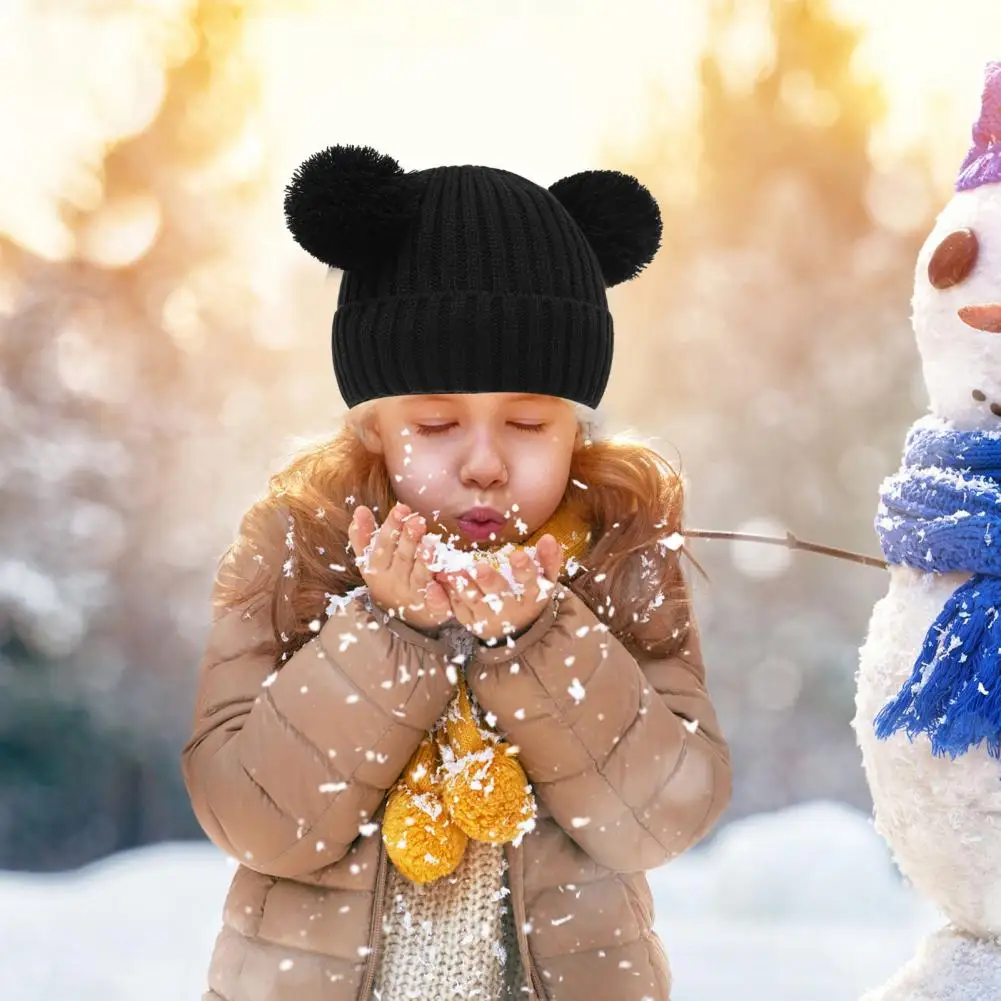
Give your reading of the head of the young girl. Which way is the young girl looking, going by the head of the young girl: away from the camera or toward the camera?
toward the camera

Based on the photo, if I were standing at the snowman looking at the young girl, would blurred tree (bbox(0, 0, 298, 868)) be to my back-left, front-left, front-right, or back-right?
front-right

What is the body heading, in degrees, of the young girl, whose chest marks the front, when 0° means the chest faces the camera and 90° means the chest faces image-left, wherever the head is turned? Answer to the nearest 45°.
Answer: approximately 0°

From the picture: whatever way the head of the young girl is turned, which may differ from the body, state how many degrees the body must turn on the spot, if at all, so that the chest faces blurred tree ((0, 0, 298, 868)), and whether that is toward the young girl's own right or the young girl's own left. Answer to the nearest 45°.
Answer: approximately 135° to the young girl's own right
